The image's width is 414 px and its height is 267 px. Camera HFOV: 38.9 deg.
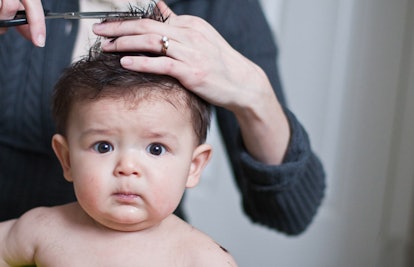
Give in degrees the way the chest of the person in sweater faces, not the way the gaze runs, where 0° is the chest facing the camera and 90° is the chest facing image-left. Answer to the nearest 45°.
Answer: approximately 0°

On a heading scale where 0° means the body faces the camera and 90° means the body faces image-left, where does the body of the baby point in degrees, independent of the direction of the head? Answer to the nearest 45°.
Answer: approximately 0°

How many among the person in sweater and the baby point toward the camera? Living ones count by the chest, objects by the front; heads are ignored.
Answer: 2
